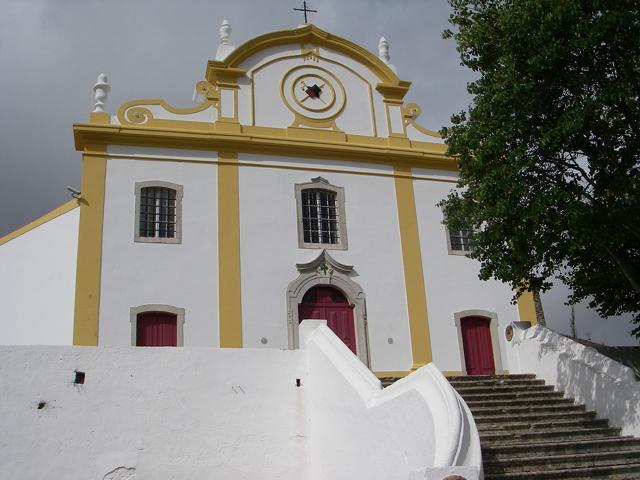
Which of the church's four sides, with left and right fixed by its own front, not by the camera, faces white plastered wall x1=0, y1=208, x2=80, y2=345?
right

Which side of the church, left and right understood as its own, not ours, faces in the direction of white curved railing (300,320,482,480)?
front

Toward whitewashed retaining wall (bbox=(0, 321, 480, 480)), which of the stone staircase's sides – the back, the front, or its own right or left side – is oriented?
right

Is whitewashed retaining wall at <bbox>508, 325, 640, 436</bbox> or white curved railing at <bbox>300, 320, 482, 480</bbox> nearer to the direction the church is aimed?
the white curved railing

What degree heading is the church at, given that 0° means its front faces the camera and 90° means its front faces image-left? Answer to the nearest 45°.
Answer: approximately 0°

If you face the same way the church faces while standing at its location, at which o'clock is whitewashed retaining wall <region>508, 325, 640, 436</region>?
The whitewashed retaining wall is roughly at 10 o'clock from the church.
